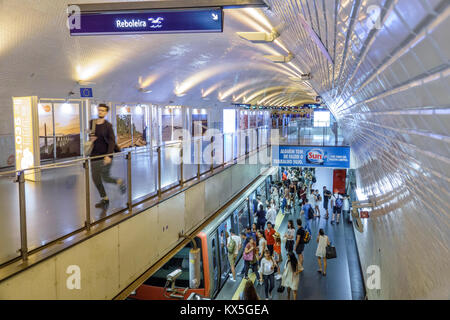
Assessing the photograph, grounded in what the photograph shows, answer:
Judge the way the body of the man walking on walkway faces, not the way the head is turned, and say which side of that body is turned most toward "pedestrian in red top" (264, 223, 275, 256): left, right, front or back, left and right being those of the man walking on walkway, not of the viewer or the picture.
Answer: back

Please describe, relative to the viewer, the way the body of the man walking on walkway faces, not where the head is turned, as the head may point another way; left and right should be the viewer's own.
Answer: facing the viewer and to the left of the viewer

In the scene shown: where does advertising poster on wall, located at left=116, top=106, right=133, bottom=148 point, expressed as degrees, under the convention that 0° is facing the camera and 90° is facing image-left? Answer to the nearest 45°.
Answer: approximately 315°

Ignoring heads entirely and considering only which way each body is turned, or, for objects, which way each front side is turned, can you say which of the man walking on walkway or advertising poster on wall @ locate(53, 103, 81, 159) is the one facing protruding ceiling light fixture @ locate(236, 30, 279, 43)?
the advertising poster on wall

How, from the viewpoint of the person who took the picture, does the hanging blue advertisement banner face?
facing the viewer

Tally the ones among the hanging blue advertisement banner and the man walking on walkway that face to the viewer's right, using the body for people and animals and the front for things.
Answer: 0

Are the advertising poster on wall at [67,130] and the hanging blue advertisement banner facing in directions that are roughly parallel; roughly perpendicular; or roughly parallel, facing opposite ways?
roughly perpendicular

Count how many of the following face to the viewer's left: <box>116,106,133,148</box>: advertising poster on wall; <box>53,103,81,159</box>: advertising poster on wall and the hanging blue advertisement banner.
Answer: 0

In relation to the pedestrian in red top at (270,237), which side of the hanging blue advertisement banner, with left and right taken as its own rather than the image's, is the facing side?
front

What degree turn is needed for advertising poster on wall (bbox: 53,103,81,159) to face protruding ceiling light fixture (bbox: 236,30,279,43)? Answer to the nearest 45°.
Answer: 0° — it already faces it

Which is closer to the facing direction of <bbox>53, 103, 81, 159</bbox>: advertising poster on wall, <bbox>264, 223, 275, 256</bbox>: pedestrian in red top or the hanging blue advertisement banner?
the pedestrian in red top

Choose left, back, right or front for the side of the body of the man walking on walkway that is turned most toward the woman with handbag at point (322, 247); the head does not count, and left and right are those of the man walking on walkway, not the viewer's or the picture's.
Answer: back

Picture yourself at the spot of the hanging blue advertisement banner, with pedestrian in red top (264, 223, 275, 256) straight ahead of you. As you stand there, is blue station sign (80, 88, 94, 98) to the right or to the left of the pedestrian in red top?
right

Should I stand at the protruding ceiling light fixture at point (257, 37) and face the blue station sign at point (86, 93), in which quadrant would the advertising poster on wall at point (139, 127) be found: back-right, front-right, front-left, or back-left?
front-right
